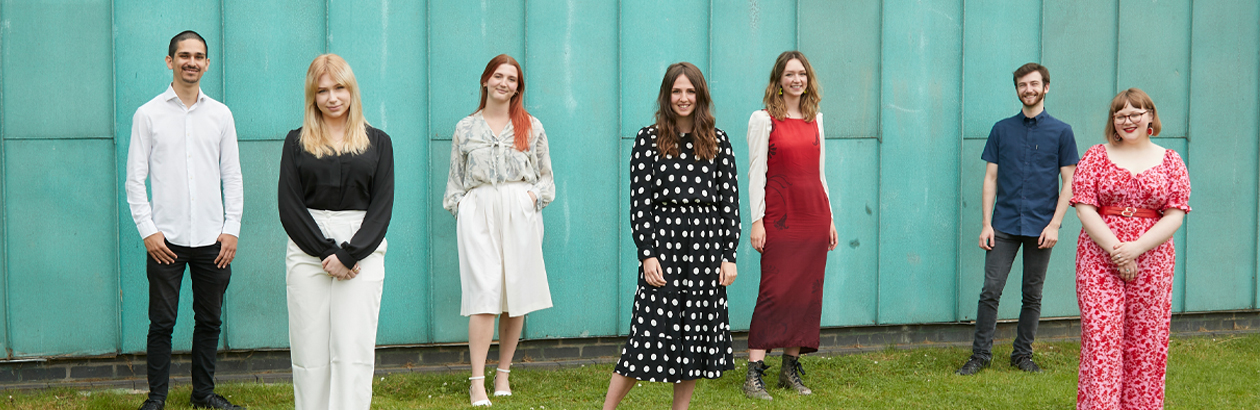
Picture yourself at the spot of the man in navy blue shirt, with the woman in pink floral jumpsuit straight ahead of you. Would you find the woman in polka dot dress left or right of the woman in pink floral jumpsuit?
right

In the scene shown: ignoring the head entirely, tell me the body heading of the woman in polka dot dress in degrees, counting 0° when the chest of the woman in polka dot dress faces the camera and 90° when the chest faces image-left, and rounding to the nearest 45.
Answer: approximately 0°

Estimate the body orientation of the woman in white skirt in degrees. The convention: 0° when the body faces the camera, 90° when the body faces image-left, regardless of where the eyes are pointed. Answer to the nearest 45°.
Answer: approximately 0°

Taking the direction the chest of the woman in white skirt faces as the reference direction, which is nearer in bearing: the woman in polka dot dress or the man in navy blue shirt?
the woman in polka dot dress

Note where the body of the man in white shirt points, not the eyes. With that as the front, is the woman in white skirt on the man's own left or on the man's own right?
on the man's own left

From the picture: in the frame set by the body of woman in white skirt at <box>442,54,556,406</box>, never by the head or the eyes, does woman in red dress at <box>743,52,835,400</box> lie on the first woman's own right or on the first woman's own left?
on the first woman's own left
